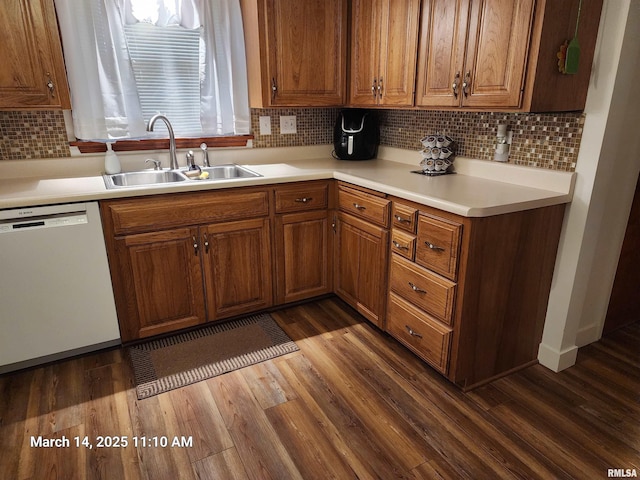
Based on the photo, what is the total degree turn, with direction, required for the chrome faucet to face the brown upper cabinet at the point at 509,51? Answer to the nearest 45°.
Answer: approximately 90° to its left

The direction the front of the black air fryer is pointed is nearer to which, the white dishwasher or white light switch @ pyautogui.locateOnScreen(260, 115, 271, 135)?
the white dishwasher

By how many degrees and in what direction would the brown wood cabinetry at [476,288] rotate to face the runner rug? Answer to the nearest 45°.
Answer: approximately 45° to its right

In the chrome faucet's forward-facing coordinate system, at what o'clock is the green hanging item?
The green hanging item is roughly at 9 o'clock from the chrome faucet.

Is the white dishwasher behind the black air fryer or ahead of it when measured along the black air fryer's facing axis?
ahead

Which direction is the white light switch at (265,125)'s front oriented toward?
toward the camera

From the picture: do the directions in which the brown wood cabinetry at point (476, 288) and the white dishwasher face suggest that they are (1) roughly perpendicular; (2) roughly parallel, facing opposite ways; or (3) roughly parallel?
roughly perpendicular

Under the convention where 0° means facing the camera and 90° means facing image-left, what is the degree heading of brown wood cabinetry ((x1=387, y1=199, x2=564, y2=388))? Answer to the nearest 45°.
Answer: approximately 45°

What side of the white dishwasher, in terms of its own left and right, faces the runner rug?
left

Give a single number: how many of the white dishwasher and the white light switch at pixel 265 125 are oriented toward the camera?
2

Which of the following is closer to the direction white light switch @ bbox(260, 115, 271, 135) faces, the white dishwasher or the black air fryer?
the white dishwasher

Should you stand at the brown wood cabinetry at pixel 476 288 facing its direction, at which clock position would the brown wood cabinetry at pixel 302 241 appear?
the brown wood cabinetry at pixel 302 241 is roughly at 2 o'clock from the brown wood cabinetry at pixel 476 288.

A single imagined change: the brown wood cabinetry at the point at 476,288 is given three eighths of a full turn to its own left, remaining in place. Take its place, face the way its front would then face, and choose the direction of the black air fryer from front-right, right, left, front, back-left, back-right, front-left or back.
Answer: back-left

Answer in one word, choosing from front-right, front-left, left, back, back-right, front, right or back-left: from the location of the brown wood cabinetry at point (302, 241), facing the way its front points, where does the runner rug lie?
right
